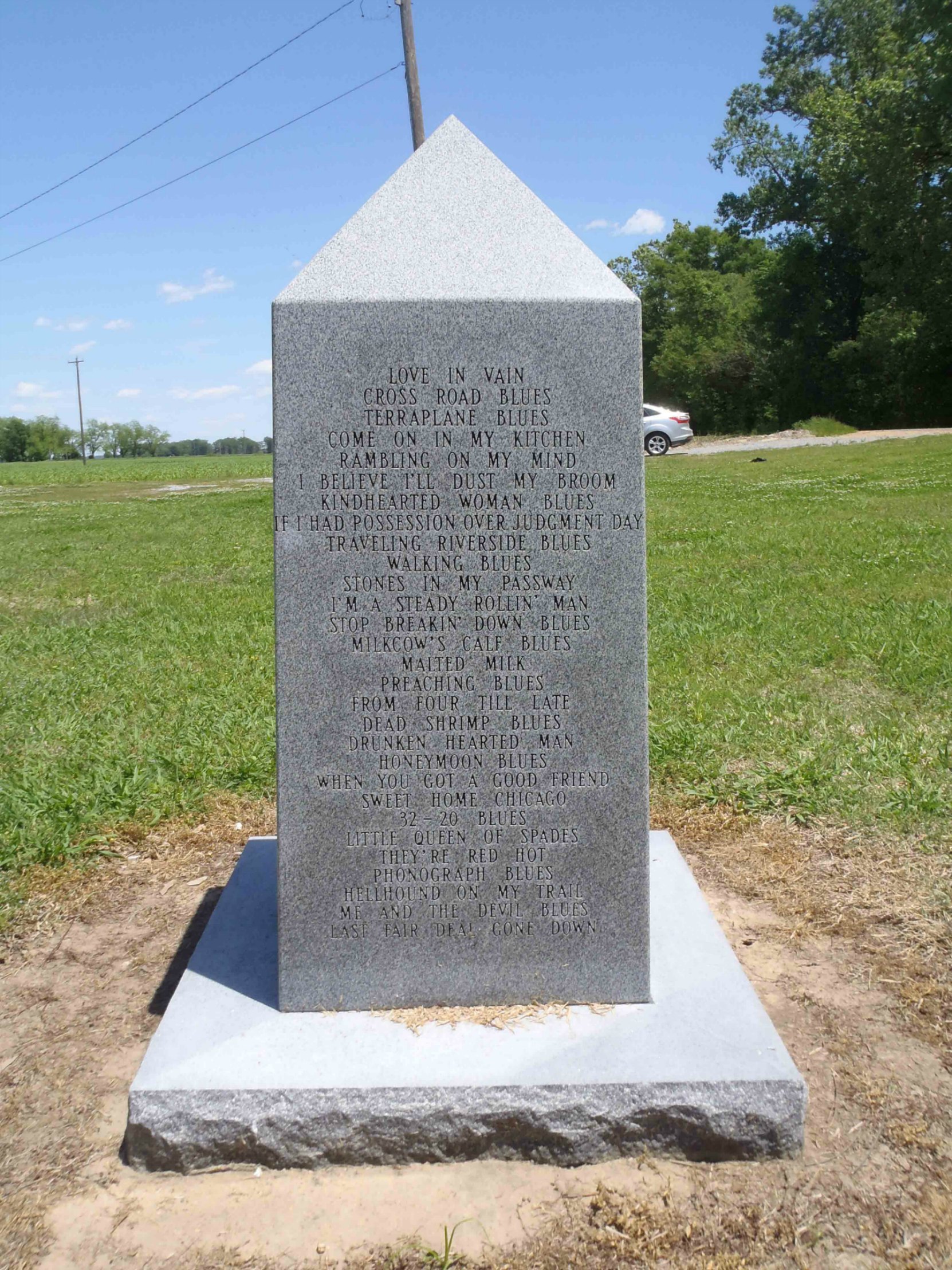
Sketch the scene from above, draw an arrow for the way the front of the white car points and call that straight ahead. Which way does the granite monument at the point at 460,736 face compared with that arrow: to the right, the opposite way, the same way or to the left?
to the left

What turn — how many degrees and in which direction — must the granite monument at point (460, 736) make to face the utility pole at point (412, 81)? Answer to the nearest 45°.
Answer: approximately 180°

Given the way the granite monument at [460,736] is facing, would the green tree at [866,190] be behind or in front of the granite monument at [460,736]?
behind

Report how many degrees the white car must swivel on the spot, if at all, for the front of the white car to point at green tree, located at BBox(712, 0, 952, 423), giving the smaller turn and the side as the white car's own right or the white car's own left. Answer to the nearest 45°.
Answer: approximately 135° to the white car's own right

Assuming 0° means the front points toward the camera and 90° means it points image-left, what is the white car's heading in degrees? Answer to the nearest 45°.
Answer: approximately 90°

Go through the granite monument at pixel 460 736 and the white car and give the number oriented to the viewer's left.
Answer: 1

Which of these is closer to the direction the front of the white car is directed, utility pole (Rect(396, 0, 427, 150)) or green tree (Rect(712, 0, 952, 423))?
the utility pole

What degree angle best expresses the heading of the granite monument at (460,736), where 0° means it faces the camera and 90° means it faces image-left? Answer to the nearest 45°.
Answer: approximately 0°

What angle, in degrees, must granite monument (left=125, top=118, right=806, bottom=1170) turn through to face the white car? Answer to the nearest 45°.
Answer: approximately 180°
